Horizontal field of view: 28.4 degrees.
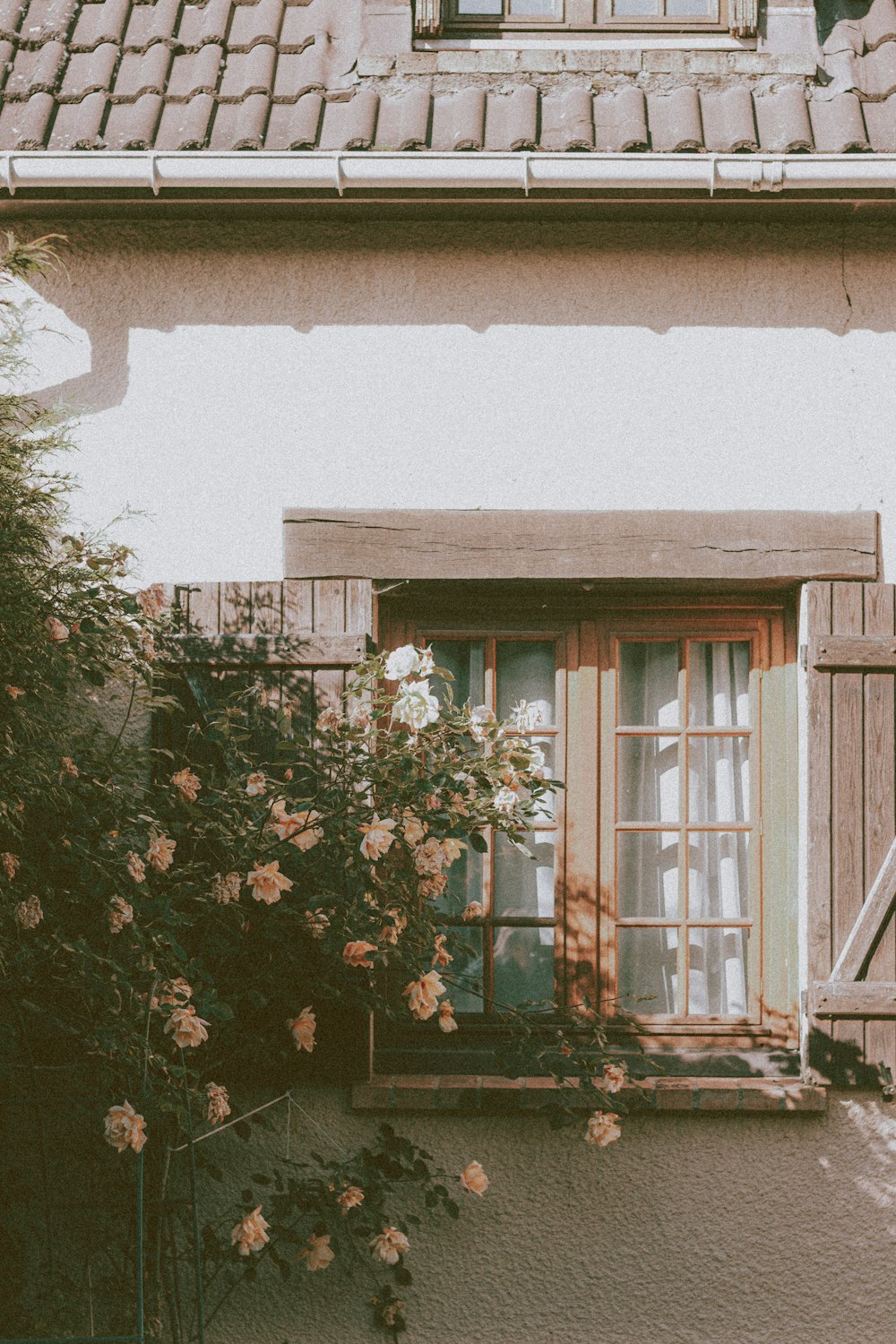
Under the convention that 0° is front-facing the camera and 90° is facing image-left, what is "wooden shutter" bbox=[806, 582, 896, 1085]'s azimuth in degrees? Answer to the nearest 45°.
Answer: approximately 0°

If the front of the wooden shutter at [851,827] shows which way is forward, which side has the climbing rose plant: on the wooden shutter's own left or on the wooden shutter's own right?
on the wooden shutter's own right
